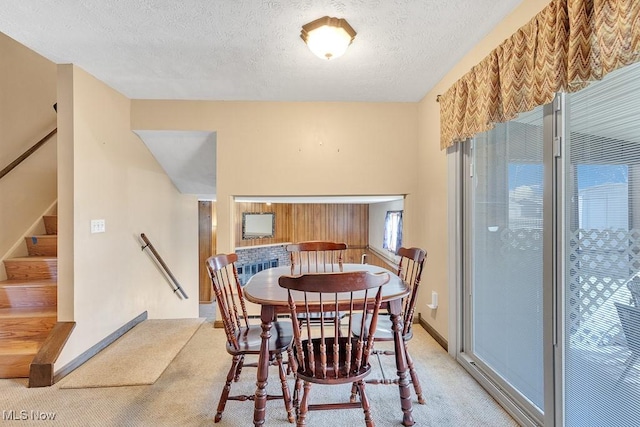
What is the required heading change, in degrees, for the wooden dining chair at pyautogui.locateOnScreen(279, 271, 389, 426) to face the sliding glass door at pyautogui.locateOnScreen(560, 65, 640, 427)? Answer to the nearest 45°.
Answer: approximately 90° to its right

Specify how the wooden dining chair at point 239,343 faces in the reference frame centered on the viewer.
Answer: facing to the right of the viewer

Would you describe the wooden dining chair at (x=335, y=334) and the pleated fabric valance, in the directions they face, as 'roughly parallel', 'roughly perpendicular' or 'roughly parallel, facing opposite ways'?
roughly perpendicular

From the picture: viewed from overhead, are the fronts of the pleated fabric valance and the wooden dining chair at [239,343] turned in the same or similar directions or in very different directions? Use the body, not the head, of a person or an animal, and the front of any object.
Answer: very different directions

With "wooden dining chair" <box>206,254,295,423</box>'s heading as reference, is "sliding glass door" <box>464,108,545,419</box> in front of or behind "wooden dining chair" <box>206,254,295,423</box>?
in front

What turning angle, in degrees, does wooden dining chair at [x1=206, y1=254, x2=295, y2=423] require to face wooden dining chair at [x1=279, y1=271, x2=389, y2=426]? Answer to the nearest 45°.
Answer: approximately 45° to its right

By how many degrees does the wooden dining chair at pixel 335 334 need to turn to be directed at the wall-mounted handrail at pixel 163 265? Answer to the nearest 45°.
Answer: approximately 45° to its left

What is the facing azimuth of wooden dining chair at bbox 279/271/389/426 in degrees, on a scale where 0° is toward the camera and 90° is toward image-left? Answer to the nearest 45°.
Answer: approximately 180°

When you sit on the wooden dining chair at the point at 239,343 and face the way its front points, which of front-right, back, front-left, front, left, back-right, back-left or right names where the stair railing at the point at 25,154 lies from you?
back-left

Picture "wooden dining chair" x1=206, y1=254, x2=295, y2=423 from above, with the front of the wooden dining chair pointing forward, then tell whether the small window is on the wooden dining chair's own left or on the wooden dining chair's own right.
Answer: on the wooden dining chair's own left

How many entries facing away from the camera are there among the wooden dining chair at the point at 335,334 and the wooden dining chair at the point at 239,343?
1

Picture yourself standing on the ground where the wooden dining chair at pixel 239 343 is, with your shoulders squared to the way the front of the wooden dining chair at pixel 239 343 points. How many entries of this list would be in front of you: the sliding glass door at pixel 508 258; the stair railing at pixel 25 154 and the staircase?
1

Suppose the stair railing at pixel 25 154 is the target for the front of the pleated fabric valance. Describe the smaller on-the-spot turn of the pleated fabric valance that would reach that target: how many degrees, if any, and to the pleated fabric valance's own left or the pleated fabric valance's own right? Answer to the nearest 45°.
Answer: approximately 45° to the pleated fabric valance's own right

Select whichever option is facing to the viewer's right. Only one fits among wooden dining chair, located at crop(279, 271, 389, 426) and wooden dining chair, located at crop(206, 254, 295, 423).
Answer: wooden dining chair, located at crop(206, 254, 295, 423)

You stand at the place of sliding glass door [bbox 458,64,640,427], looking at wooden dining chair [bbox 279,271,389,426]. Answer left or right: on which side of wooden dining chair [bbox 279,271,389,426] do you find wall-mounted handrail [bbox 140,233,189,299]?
right

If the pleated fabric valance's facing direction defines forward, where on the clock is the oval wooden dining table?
The oval wooden dining table is roughly at 1 o'clock from the pleated fabric valance.
